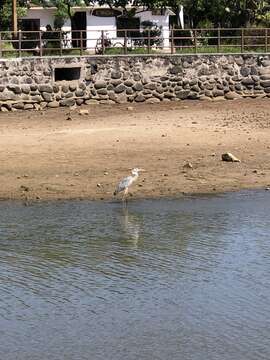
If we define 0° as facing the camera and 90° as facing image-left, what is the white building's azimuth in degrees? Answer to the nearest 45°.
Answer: approximately 0°

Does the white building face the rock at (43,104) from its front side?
yes

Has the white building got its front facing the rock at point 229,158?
yes

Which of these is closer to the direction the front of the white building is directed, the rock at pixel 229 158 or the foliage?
the rock

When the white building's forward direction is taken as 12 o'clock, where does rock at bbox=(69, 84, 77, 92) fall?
The rock is roughly at 12 o'clock from the white building.

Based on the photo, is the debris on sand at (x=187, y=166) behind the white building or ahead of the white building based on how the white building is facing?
ahead

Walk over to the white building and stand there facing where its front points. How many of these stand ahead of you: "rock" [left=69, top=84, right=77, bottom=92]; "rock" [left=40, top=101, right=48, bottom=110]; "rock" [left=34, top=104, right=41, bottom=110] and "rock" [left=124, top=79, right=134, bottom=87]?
4

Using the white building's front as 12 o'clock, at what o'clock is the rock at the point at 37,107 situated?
The rock is roughly at 12 o'clock from the white building.
